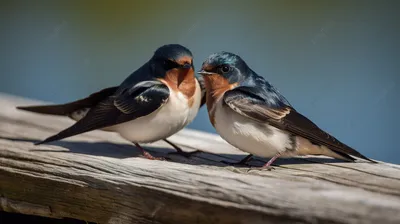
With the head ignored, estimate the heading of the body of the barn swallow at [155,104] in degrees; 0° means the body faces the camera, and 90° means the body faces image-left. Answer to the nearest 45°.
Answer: approximately 315°

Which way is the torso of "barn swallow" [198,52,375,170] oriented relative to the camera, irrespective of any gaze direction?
to the viewer's left

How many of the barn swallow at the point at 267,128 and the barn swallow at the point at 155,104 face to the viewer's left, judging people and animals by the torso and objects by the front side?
1
